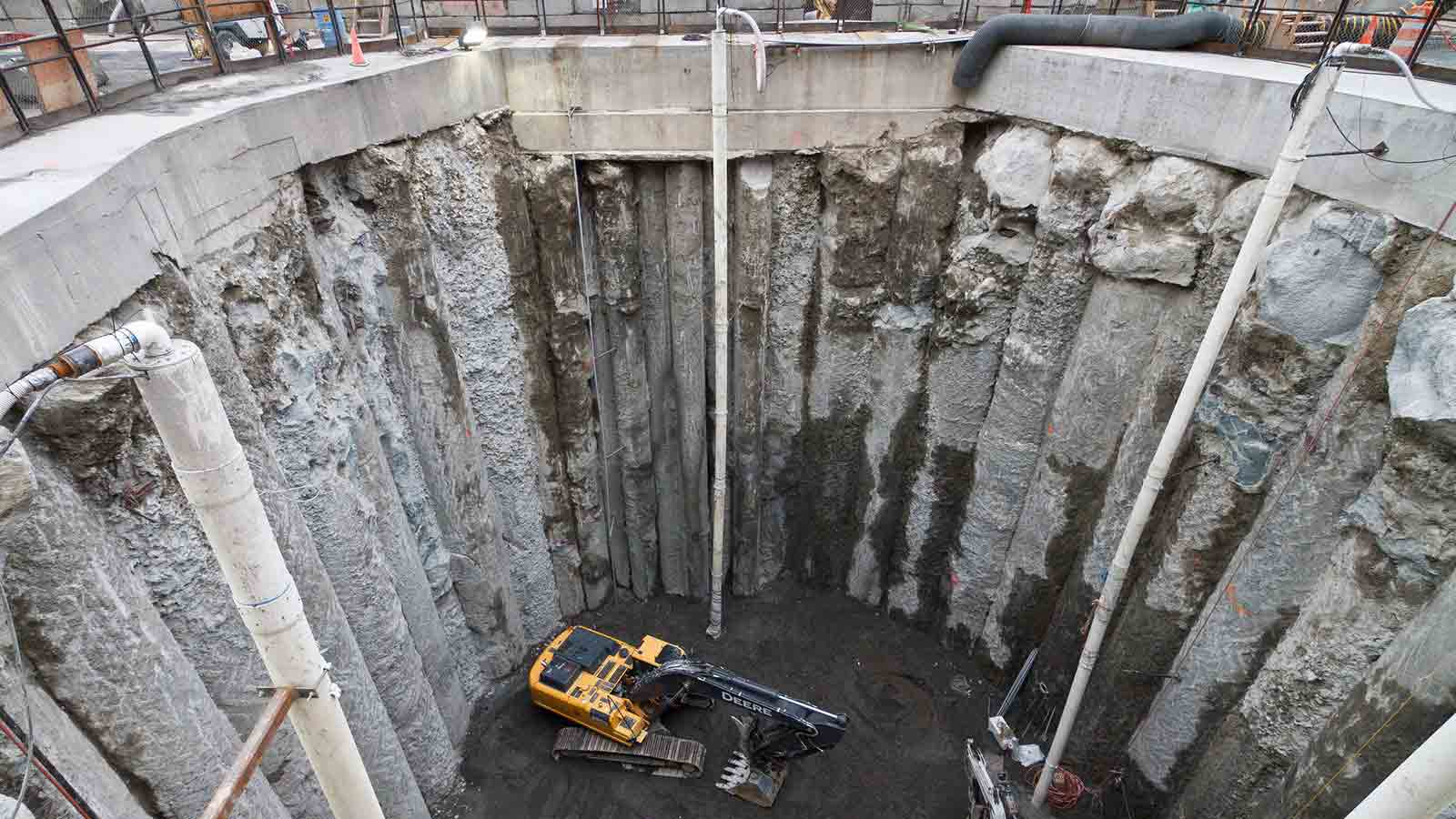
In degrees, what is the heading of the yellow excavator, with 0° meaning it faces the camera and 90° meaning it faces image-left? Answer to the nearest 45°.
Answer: approximately 315°

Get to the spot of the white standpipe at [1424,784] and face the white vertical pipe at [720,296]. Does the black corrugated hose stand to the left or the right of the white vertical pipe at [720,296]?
right

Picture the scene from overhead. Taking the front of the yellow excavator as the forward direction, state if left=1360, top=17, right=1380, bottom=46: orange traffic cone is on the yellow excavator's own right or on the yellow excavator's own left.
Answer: on the yellow excavator's own left

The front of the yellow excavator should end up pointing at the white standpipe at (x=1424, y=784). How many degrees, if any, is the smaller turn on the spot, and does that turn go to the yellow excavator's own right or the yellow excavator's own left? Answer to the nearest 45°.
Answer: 0° — it already faces it
